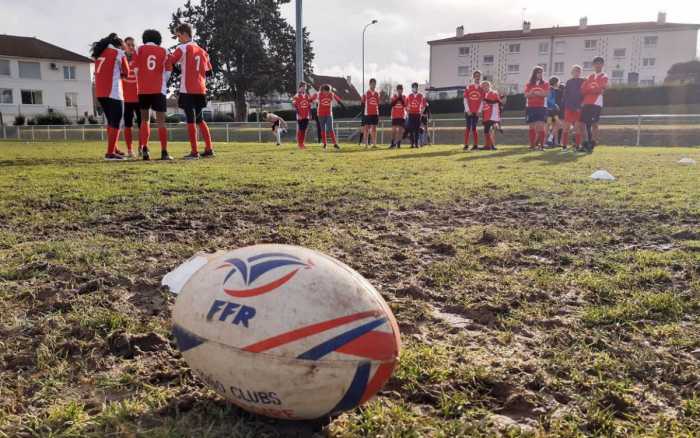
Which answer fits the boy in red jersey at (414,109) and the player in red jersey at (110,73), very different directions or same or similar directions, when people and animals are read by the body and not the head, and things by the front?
very different directions

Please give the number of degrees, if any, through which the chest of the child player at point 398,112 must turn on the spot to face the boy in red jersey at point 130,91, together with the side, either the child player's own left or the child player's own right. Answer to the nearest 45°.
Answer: approximately 45° to the child player's own right

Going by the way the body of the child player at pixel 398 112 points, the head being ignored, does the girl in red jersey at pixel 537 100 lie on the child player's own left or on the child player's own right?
on the child player's own left

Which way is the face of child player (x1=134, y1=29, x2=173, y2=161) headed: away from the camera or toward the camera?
away from the camera

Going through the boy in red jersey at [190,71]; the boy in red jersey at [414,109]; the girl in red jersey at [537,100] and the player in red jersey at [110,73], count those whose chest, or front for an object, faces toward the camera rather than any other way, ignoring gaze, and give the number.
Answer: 2

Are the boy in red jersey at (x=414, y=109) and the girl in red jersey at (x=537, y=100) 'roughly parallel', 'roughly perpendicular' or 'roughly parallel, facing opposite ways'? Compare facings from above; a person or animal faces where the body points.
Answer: roughly parallel

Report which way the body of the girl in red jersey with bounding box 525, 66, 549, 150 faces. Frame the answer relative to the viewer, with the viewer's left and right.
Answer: facing the viewer
